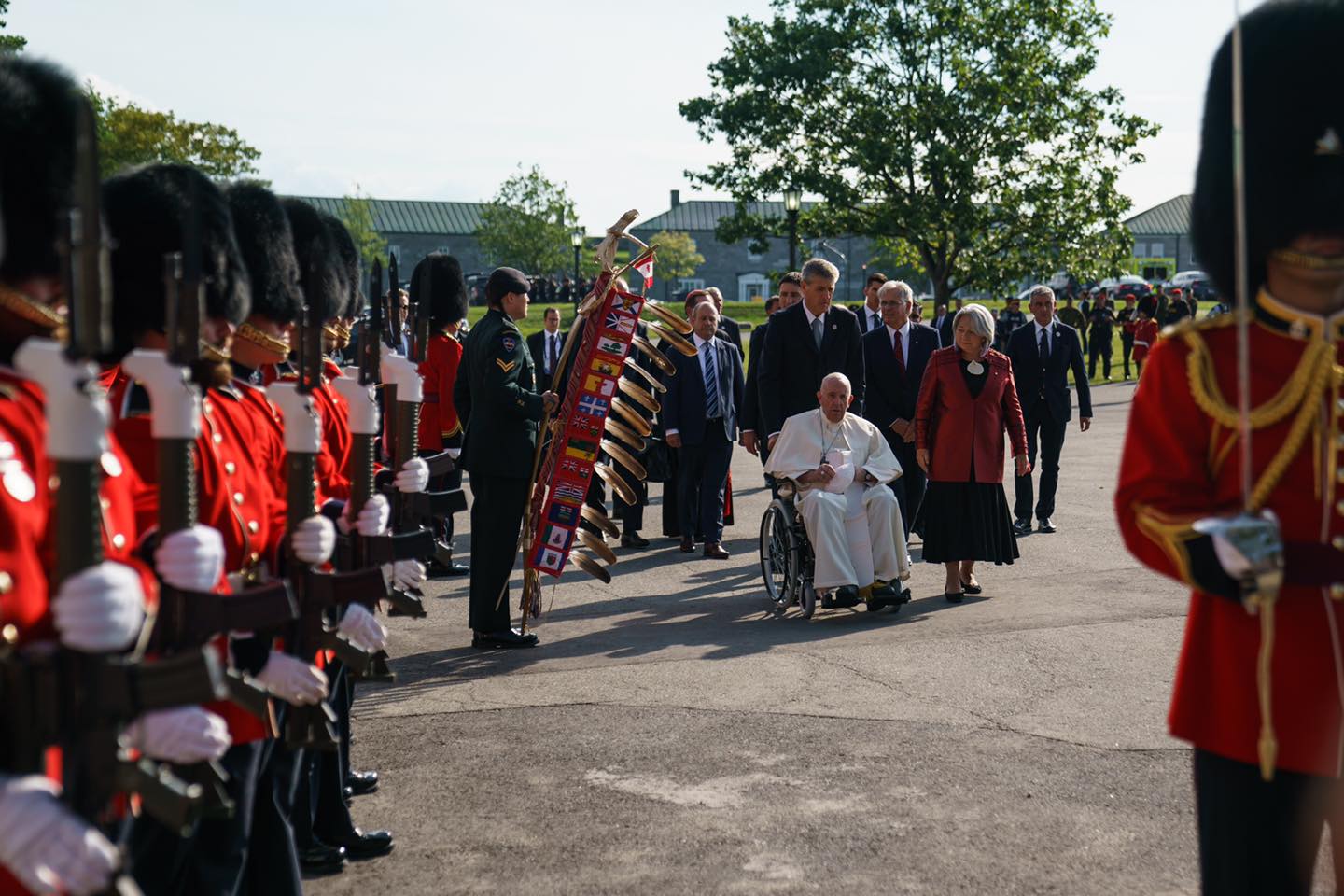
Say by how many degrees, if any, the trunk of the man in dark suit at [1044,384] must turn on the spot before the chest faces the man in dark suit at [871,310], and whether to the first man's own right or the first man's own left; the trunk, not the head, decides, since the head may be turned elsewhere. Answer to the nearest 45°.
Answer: approximately 90° to the first man's own right

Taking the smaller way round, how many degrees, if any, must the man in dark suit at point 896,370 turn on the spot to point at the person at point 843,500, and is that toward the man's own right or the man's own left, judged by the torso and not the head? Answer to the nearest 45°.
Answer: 0° — they already face them

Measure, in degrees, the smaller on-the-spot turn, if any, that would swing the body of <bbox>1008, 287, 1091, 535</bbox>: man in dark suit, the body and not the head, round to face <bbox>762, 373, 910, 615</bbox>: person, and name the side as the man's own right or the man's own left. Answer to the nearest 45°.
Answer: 0° — they already face them

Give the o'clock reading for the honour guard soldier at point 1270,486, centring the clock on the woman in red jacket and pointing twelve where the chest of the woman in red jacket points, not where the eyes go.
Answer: The honour guard soldier is roughly at 12 o'clock from the woman in red jacket.

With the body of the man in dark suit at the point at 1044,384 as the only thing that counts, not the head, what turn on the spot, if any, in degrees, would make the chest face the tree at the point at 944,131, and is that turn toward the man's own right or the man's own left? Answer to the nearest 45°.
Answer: approximately 180°

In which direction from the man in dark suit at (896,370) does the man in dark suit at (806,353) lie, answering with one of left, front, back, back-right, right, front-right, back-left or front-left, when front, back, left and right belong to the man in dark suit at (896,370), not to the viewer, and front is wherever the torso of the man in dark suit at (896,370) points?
front-right

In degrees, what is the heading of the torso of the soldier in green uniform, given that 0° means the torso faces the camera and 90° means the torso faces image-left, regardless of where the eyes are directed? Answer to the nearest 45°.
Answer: approximately 270°

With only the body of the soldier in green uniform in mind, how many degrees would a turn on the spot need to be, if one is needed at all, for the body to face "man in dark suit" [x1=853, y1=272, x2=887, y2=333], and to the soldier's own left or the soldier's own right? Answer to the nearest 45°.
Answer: approximately 45° to the soldier's own left

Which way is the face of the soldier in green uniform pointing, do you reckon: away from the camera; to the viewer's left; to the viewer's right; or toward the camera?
to the viewer's right

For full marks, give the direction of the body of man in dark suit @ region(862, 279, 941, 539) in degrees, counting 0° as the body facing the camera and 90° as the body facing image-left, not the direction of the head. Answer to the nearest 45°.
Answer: approximately 0°
